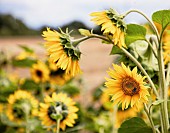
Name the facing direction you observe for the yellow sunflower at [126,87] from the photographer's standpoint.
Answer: facing the viewer

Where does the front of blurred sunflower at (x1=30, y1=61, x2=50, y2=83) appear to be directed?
toward the camera

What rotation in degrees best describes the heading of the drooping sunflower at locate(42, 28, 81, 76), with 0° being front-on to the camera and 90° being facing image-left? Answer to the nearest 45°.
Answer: approximately 90°

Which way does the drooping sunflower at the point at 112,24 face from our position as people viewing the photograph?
facing to the left of the viewer

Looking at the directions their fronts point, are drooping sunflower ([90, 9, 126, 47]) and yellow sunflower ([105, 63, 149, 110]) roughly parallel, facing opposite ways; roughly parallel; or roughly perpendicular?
roughly perpendicular
